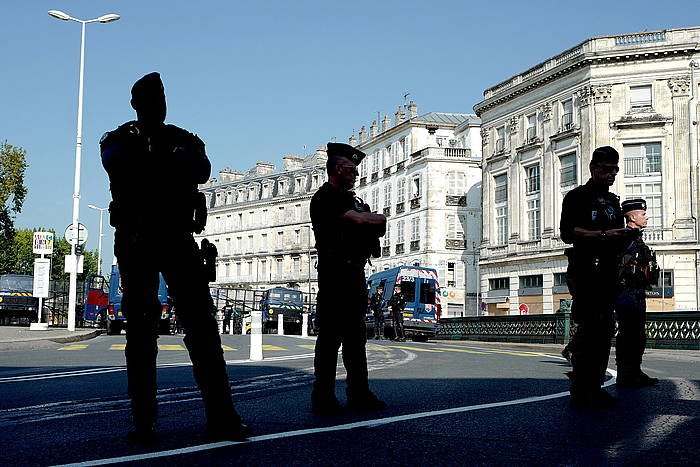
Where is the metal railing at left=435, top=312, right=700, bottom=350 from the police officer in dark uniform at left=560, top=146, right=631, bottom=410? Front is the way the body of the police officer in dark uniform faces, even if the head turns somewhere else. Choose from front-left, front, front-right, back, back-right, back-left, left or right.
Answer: back-left

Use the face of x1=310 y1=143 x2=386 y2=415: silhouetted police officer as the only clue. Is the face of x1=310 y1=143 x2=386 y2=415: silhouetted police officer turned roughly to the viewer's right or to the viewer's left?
to the viewer's right

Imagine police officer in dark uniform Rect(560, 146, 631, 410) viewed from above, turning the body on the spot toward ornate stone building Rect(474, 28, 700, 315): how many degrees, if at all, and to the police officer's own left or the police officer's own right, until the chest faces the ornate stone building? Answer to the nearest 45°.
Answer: approximately 135° to the police officer's own left
